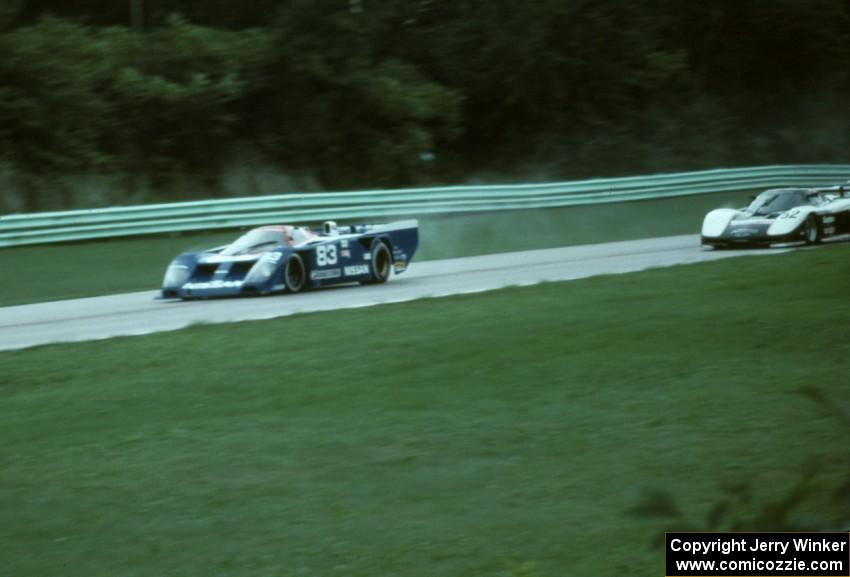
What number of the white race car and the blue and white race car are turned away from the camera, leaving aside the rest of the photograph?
0

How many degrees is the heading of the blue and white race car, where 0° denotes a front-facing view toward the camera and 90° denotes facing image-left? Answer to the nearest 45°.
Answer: approximately 45°

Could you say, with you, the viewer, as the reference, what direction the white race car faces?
facing the viewer and to the left of the viewer

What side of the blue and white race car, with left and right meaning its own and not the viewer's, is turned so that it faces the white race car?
back

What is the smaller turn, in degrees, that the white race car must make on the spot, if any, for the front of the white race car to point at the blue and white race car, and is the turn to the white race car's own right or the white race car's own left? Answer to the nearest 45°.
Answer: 0° — it already faces it
